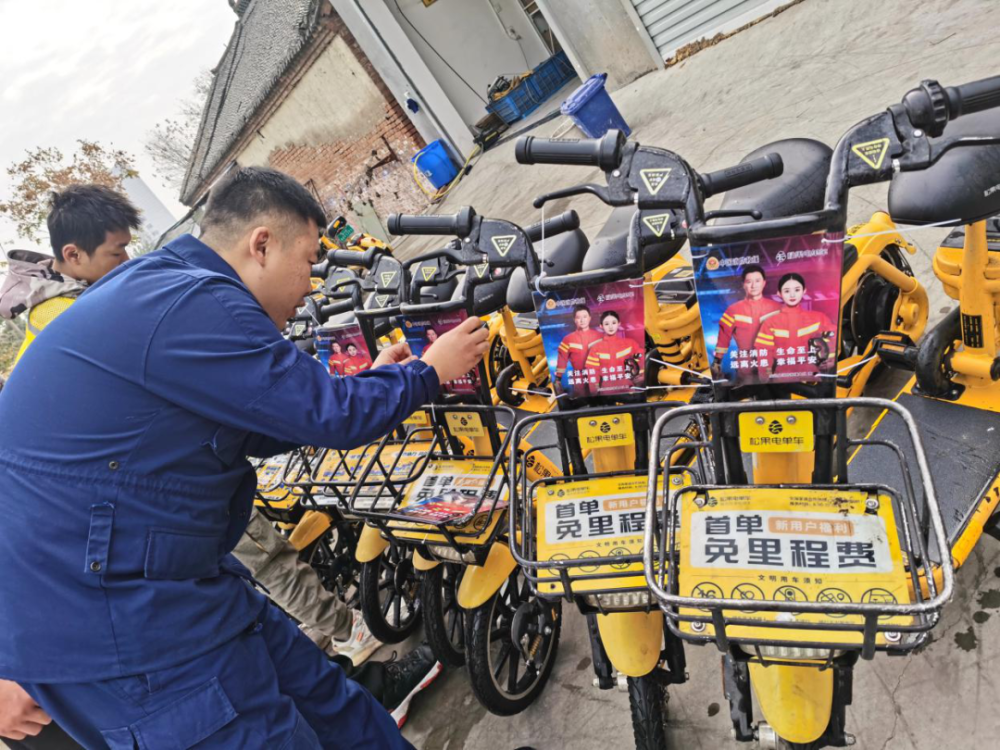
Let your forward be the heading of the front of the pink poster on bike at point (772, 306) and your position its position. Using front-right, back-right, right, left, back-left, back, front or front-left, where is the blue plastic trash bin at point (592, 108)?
back

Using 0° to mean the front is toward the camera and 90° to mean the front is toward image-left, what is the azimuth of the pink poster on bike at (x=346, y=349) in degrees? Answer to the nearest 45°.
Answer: approximately 0°

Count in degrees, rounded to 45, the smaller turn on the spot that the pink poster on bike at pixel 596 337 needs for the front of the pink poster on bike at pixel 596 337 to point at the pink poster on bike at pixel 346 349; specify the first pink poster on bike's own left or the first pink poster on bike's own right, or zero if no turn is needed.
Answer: approximately 135° to the first pink poster on bike's own right

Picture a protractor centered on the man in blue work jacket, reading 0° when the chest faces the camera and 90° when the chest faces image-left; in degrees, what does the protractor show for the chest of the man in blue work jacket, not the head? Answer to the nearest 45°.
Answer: approximately 270°

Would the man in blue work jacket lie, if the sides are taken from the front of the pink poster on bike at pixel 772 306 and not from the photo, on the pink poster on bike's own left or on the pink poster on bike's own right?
on the pink poster on bike's own right

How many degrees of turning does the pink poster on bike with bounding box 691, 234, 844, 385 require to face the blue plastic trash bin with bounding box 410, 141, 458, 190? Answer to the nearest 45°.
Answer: approximately 180°
